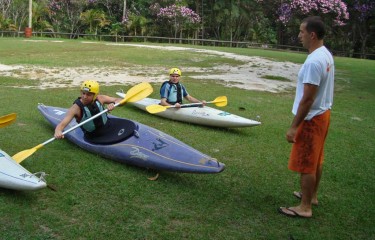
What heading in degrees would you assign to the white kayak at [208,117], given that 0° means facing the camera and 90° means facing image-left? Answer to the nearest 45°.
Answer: approximately 315°

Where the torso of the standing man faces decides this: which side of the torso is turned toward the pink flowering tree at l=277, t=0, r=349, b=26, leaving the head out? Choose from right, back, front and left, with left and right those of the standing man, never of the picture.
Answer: right

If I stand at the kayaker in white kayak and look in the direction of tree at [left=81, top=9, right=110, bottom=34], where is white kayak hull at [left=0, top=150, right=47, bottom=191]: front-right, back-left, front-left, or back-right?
back-left

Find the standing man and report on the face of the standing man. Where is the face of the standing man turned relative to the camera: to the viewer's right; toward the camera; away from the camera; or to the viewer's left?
to the viewer's left

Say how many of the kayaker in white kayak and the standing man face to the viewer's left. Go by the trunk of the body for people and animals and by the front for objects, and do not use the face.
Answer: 1

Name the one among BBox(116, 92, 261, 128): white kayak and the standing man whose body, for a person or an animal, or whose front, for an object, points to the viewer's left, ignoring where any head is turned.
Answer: the standing man

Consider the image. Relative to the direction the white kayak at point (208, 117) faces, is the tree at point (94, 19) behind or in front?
behind

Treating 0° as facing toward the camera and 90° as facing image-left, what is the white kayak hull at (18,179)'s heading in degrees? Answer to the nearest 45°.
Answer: approximately 270°

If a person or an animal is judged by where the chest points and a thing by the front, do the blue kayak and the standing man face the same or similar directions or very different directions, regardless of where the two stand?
very different directions

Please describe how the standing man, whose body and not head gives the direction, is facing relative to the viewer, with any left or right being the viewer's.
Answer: facing to the left of the viewer

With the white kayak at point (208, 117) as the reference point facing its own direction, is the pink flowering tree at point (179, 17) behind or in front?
behind

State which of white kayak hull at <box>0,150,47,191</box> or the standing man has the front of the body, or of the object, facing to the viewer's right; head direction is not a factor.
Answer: the white kayak hull

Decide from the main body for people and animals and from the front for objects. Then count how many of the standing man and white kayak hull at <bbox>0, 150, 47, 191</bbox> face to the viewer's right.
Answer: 1
